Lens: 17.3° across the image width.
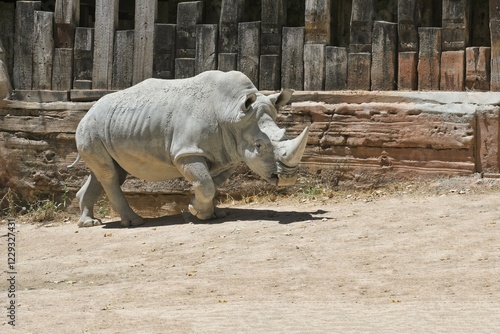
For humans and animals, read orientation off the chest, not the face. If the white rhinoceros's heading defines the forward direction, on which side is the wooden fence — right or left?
on its left

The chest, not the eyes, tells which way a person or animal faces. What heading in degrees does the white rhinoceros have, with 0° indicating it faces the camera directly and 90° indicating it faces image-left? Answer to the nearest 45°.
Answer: approximately 270°
